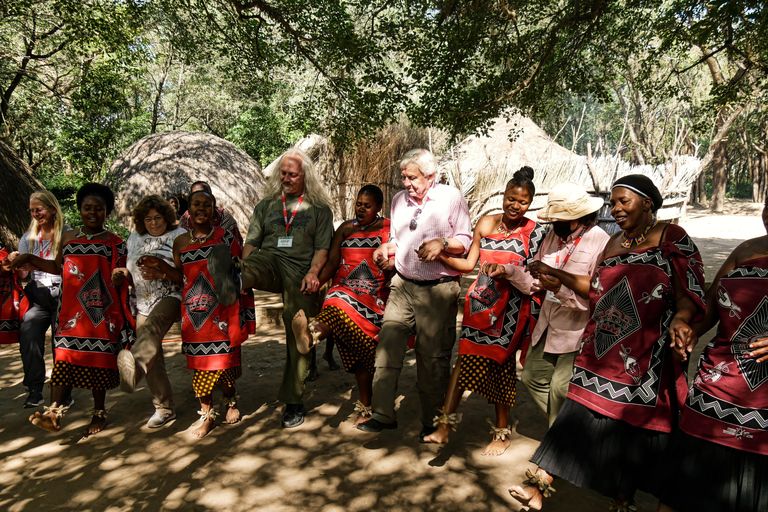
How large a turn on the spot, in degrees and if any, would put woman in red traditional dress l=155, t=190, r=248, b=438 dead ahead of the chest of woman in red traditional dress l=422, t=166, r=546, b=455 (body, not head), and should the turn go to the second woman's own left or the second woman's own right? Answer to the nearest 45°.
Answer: approximately 45° to the second woman's own right

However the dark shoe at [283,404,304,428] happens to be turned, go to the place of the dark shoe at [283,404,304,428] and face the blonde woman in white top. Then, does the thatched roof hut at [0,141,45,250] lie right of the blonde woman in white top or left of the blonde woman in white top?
right

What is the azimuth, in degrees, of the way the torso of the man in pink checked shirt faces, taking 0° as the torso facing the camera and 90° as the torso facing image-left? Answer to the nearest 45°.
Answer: approximately 45°

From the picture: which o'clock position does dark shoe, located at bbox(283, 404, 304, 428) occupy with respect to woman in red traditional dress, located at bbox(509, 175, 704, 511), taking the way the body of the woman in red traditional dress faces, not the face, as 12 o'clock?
The dark shoe is roughly at 2 o'clock from the woman in red traditional dress.

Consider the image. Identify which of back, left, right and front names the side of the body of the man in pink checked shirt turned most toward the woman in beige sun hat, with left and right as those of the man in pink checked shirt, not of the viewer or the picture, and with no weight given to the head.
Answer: left

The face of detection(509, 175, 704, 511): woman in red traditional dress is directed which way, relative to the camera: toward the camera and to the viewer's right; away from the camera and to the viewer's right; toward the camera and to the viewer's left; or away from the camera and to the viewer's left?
toward the camera and to the viewer's left

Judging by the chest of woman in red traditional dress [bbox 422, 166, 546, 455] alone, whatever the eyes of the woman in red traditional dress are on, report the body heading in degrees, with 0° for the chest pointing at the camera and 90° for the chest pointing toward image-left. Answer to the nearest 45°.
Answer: approximately 45°

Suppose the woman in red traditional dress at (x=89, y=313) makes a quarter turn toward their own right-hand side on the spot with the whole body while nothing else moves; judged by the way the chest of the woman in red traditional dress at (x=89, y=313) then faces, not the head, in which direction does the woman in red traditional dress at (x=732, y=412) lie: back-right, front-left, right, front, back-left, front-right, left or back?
back-left

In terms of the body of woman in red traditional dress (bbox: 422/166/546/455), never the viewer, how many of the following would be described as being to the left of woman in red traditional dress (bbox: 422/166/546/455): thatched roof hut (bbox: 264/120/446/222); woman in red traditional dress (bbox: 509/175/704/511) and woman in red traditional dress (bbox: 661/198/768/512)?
2

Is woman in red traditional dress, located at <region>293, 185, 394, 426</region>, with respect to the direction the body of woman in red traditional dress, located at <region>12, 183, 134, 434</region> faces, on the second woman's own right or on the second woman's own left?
on the second woman's own left

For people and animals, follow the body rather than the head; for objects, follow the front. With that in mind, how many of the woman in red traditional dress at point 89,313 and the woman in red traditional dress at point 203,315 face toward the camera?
2

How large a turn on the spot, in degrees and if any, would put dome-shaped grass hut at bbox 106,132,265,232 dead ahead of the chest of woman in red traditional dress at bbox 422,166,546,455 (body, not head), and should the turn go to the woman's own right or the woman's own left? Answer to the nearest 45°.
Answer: approximately 90° to the woman's own right

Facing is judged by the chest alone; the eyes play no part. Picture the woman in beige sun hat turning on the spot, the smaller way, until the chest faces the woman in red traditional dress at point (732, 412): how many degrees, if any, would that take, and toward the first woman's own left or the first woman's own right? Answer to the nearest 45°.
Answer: approximately 90° to the first woman's own left

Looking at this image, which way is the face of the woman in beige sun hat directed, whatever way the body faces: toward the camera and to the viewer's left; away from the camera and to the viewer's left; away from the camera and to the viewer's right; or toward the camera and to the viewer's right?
toward the camera and to the viewer's left
